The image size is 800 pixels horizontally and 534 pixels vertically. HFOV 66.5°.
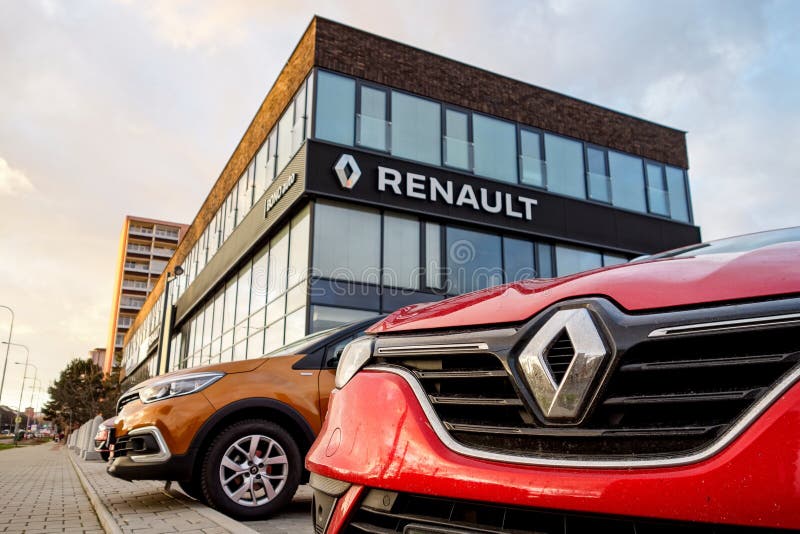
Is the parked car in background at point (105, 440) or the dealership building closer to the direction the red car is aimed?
the parked car in background

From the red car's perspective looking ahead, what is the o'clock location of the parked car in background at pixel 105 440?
The parked car in background is roughly at 3 o'clock from the red car.

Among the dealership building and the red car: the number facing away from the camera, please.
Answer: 0

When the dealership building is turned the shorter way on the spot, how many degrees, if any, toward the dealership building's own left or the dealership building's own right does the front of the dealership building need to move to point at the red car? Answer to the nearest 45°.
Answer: approximately 45° to the dealership building's own right

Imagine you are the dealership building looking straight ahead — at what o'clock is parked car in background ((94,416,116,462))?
The parked car in background is roughly at 2 o'clock from the dealership building.

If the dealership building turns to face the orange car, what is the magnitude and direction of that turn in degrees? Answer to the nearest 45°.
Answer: approximately 45° to its right

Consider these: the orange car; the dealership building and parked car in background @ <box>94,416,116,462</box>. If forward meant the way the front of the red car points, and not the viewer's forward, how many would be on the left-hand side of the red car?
0

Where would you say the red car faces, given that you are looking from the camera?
facing the viewer and to the left of the viewer

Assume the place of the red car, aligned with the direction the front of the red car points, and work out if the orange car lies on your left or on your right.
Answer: on your right
